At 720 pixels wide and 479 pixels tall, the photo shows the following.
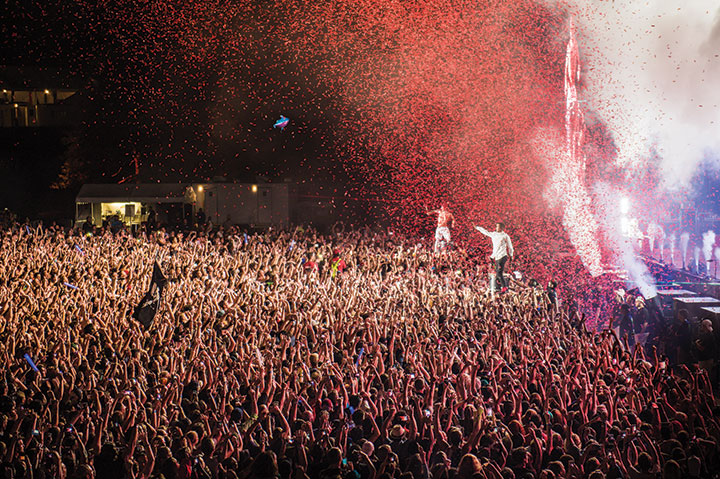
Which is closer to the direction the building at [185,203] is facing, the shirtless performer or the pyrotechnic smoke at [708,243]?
the shirtless performer

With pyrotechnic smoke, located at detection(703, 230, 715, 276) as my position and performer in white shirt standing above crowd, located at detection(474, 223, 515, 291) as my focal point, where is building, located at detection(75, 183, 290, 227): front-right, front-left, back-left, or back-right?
front-right

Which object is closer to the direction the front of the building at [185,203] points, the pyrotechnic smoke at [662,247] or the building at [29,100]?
the pyrotechnic smoke

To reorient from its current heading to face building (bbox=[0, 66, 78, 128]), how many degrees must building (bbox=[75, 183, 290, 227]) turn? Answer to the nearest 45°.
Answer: approximately 180°

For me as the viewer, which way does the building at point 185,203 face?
facing the viewer

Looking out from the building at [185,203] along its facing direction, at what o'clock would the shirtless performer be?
The shirtless performer is roughly at 11 o'clock from the building.

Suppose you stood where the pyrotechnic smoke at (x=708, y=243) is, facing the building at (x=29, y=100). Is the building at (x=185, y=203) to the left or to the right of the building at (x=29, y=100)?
left

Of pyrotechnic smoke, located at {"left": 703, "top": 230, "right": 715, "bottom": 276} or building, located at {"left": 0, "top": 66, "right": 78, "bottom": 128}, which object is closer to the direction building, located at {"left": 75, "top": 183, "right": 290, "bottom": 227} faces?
the pyrotechnic smoke

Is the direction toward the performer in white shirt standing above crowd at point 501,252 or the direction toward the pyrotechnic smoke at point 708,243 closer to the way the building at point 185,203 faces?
the performer in white shirt standing above crowd

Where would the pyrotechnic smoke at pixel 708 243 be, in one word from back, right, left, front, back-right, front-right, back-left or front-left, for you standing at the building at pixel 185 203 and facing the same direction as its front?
left

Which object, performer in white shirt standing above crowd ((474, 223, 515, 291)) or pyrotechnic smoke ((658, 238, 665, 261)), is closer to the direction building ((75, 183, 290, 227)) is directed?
the performer in white shirt standing above crowd

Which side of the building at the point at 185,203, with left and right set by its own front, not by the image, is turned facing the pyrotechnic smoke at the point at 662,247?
left
